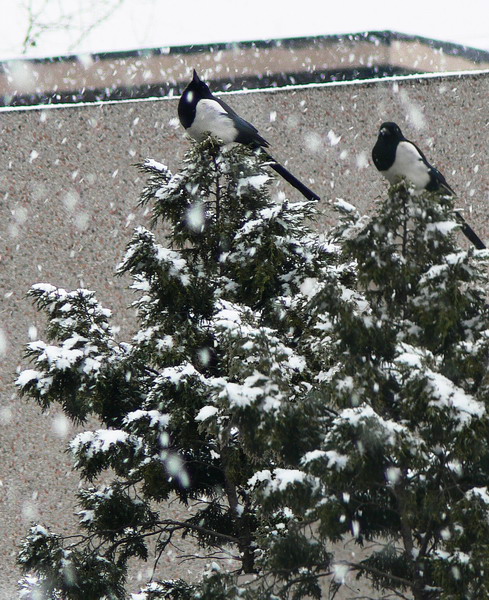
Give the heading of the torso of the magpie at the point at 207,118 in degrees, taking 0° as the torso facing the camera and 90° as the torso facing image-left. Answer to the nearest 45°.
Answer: approximately 90°

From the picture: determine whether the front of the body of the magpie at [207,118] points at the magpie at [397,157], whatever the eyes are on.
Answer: no
